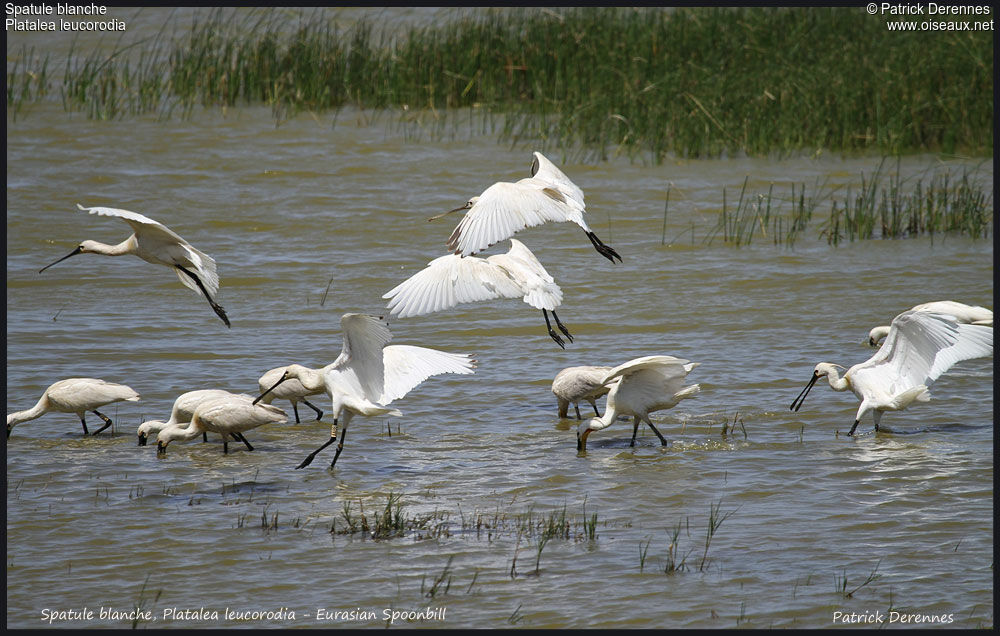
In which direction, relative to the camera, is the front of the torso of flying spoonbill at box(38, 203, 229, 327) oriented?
to the viewer's left

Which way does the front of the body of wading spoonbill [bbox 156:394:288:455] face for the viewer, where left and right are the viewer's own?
facing to the left of the viewer

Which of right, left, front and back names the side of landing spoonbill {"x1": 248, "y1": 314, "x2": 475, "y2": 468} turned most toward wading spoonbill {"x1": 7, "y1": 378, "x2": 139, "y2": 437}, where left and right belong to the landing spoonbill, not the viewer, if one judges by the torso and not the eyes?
front

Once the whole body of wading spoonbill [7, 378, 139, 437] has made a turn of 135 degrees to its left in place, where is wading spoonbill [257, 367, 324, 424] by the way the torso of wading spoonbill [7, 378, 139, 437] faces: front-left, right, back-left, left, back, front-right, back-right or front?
front-left

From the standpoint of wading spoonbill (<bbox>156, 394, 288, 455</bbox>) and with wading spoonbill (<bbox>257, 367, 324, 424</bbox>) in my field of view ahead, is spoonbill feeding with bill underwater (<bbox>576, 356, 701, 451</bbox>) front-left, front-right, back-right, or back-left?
front-right

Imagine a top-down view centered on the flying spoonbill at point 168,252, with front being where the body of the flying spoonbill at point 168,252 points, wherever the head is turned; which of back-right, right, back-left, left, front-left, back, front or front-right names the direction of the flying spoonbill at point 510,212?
back-left

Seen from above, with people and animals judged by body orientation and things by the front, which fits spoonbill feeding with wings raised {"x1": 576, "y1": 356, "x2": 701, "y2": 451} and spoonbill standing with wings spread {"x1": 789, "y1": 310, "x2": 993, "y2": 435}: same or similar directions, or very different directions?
same or similar directions

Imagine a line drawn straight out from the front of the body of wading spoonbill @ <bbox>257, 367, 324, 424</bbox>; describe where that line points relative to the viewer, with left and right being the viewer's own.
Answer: facing to the left of the viewer

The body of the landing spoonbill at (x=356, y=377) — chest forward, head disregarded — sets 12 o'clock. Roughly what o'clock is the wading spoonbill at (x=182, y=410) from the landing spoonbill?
The wading spoonbill is roughly at 1 o'clock from the landing spoonbill.

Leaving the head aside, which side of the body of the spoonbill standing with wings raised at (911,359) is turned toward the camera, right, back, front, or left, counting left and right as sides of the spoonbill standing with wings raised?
left

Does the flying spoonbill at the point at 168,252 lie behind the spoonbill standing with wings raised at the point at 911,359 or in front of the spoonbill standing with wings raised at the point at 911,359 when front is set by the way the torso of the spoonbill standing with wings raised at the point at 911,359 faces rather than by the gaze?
in front

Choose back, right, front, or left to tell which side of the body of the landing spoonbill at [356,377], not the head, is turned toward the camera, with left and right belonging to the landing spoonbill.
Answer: left

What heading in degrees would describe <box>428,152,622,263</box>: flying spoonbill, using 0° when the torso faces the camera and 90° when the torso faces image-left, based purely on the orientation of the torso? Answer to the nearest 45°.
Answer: approximately 90°

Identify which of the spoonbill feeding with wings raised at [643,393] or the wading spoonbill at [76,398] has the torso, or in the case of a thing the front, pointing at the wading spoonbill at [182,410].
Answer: the spoonbill feeding with wings raised

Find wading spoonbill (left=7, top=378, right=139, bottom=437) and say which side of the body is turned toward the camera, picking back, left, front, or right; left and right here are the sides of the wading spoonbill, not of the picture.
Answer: left

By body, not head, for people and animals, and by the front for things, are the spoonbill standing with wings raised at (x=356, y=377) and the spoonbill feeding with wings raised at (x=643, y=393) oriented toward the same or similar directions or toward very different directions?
same or similar directions

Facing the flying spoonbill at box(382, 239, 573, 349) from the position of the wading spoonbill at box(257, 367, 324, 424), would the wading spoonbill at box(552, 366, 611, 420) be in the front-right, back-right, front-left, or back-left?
front-right

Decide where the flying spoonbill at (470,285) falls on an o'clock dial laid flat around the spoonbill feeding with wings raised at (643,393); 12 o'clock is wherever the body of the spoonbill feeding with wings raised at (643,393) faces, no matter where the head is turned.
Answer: the flying spoonbill at (470,285) is roughly at 1 o'clock from the spoonbill feeding with wings raised at (643,393).
